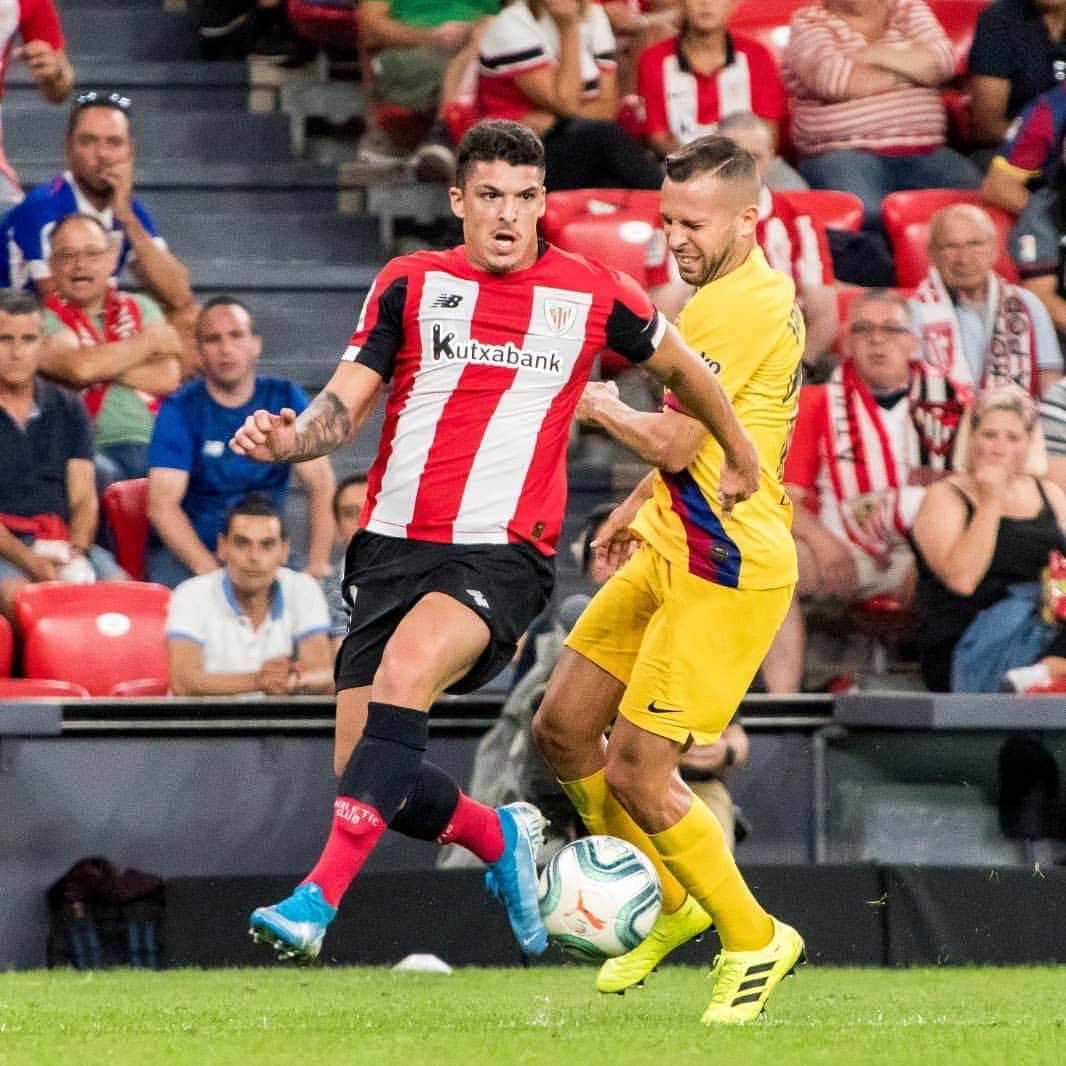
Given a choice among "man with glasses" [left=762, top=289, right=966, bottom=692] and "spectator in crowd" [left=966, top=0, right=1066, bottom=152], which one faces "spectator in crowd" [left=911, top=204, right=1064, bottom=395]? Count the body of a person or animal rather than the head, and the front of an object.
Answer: "spectator in crowd" [left=966, top=0, right=1066, bottom=152]

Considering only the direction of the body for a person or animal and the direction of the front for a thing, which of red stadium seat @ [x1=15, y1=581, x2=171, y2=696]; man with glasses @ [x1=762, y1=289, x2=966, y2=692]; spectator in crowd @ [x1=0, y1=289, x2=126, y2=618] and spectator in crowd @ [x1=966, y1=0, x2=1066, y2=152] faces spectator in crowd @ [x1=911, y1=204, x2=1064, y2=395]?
spectator in crowd @ [x1=966, y1=0, x2=1066, y2=152]

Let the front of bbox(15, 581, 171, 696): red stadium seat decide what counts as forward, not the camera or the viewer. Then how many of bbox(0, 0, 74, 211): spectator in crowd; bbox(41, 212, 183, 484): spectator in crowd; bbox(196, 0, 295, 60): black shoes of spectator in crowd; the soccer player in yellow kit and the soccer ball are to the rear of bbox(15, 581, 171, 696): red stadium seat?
3

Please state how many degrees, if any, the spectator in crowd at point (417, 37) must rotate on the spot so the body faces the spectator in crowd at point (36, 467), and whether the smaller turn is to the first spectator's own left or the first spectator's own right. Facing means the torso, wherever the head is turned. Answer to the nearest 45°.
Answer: approximately 45° to the first spectator's own right
